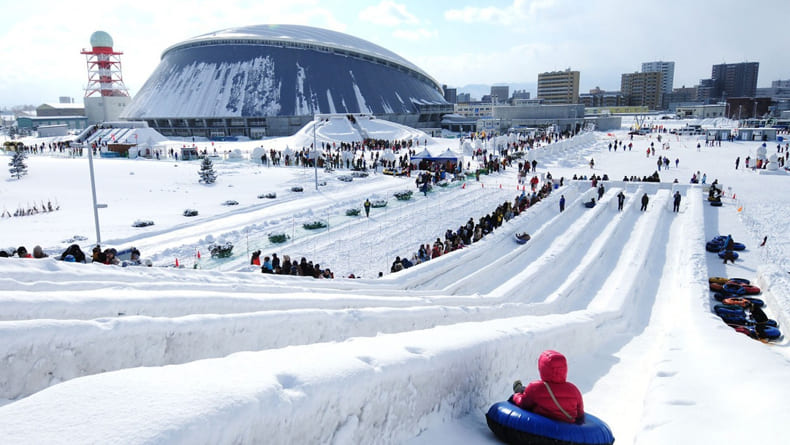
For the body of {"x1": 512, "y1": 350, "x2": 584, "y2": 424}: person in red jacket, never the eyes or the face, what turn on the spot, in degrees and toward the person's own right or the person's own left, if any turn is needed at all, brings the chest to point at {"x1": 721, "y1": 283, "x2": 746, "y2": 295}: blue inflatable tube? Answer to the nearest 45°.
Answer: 0° — they already face it

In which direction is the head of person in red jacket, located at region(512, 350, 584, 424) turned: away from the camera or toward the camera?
away from the camera

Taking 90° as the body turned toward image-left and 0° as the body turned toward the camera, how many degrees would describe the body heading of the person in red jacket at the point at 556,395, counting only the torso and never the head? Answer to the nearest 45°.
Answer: approximately 180°

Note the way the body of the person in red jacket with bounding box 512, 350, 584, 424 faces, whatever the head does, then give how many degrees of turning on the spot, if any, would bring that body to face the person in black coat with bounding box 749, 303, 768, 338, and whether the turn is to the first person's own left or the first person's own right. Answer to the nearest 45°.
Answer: approximately 45° to the first person's own right

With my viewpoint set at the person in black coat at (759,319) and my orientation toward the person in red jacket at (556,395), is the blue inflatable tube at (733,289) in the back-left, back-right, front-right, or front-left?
back-right
